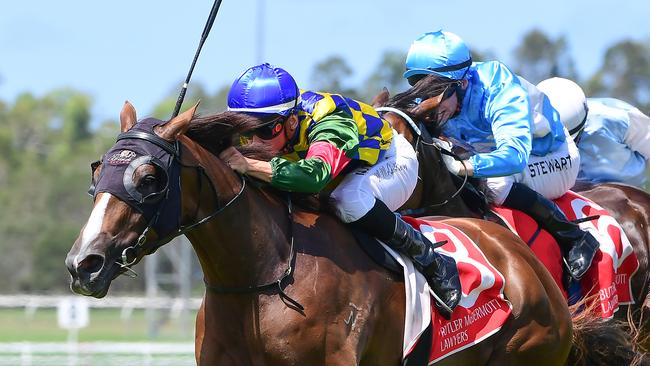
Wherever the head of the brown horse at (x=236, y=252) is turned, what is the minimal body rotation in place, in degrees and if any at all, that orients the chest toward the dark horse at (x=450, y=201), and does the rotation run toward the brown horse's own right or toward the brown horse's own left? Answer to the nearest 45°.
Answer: approximately 180°

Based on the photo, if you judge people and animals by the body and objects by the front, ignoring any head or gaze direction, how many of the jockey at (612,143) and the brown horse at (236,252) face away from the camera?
0

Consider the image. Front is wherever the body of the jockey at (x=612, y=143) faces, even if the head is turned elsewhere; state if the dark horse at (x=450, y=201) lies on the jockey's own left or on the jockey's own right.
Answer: on the jockey's own left

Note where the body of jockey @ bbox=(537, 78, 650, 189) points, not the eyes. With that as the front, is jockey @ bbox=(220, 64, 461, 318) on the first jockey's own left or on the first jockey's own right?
on the first jockey's own left

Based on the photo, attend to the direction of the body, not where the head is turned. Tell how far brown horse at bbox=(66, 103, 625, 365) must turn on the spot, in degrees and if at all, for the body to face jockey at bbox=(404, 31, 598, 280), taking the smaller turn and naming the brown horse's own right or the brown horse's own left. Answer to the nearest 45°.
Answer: approximately 180°

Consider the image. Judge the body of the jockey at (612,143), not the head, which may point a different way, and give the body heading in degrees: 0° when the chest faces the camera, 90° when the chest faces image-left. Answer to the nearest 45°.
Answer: approximately 90°

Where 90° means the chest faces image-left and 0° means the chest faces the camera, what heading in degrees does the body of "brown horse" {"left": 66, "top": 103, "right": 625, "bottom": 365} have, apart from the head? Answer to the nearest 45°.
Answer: approximately 45°

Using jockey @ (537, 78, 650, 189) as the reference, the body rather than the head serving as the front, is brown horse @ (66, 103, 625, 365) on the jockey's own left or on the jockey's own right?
on the jockey's own left
